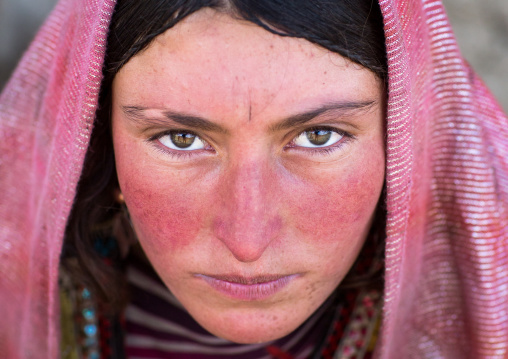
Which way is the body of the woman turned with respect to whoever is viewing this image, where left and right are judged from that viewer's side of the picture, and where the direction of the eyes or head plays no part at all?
facing the viewer
